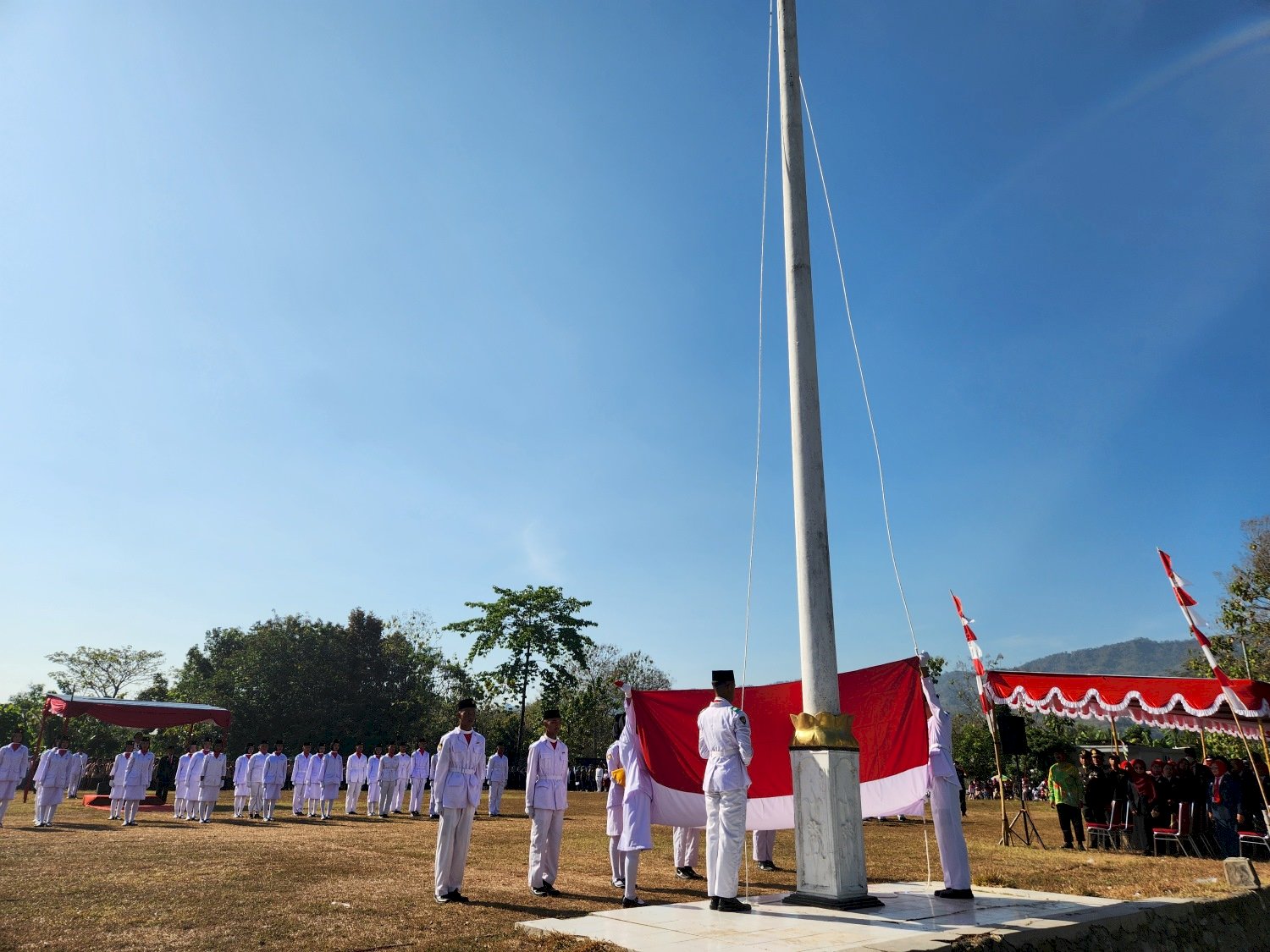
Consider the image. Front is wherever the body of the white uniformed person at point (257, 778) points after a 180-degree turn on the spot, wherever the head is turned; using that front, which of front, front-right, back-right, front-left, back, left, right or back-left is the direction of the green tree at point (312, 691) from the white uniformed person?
front-right

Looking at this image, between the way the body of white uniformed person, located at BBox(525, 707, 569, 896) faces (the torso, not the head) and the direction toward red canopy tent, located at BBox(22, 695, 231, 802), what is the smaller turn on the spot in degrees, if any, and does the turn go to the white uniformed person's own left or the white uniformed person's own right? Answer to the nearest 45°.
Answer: approximately 180°

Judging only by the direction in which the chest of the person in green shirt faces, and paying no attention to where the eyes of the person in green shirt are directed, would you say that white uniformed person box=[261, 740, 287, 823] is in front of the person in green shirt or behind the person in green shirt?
in front

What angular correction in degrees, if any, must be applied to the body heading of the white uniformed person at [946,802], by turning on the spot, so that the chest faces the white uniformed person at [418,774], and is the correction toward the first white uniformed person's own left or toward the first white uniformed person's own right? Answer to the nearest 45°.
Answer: approximately 45° to the first white uniformed person's own right

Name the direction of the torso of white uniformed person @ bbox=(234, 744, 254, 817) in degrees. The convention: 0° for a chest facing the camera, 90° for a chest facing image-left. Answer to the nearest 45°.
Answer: approximately 315°

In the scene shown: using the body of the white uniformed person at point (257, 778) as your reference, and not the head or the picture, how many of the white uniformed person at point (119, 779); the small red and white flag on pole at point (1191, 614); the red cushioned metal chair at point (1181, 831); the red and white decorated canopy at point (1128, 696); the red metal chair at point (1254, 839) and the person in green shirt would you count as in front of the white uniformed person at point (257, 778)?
5

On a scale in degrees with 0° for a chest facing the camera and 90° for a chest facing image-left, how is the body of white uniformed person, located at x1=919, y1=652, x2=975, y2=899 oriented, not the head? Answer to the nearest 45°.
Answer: approximately 90°

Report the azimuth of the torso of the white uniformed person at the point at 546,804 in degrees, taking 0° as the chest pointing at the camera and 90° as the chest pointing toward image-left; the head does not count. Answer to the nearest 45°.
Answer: approximately 315°
